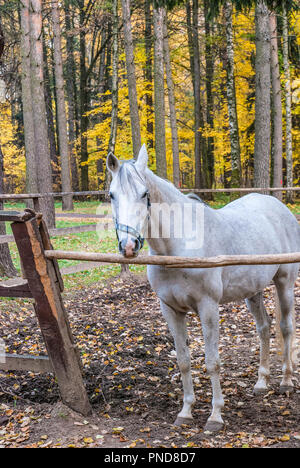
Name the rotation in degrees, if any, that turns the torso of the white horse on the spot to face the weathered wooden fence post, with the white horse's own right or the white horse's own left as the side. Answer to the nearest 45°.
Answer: approximately 45° to the white horse's own right

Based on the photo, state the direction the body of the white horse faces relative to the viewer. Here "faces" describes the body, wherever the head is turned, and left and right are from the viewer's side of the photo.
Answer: facing the viewer and to the left of the viewer
